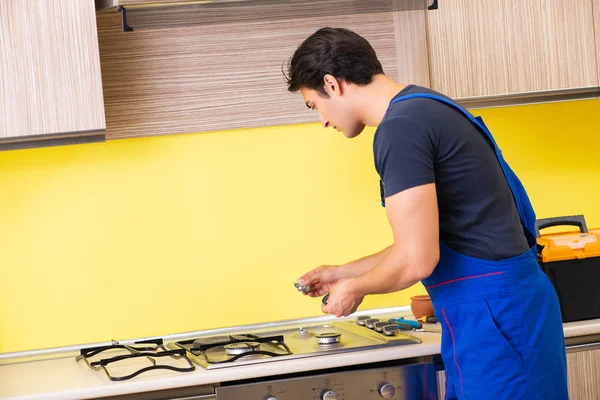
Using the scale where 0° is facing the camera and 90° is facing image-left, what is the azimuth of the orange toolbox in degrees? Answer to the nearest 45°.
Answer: approximately 0°

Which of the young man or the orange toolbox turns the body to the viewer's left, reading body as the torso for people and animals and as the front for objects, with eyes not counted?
the young man

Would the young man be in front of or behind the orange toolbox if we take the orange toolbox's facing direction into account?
in front

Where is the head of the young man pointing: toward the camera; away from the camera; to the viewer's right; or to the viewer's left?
to the viewer's left

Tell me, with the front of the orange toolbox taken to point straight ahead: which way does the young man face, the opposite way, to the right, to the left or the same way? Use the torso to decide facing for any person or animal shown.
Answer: to the right

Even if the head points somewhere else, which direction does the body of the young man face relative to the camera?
to the viewer's left

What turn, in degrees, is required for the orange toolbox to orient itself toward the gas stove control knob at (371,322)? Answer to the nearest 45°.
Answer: approximately 90° to its right

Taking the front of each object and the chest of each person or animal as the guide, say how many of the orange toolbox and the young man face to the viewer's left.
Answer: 1

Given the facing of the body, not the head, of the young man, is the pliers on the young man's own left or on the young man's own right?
on the young man's own right

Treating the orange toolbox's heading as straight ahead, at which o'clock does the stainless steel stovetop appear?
The stainless steel stovetop is roughly at 2 o'clock from the orange toolbox.

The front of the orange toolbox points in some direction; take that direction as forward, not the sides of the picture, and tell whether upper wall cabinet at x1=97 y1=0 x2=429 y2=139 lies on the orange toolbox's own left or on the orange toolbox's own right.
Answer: on the orange toolbox's own right
